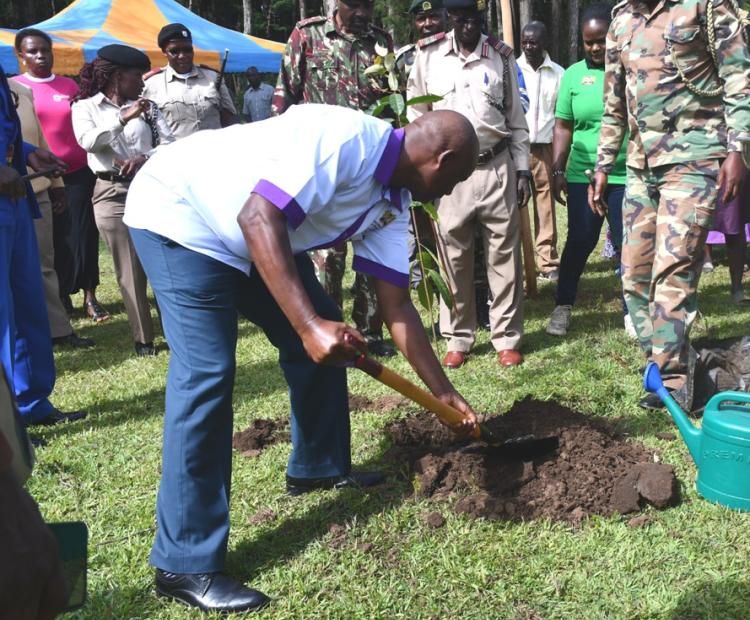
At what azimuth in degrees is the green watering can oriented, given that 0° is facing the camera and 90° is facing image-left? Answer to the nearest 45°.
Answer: approximately 90°

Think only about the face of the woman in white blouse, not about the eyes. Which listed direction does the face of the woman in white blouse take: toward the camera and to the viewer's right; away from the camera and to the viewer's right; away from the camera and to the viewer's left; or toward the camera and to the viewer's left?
toward the camera and to the viewer's right

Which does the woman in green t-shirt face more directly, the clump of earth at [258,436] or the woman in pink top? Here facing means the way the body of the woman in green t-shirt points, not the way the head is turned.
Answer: the clump of earth

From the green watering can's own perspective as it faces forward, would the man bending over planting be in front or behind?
in front

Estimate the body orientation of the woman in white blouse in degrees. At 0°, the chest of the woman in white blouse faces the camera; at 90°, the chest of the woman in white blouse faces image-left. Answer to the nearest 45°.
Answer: approximately 315°

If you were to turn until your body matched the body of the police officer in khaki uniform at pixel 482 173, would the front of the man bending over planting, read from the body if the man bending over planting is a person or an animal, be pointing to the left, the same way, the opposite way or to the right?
to the left

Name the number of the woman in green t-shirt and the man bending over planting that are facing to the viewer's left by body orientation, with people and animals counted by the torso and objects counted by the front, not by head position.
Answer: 0

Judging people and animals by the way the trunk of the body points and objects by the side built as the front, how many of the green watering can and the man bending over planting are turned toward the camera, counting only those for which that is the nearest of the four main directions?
0

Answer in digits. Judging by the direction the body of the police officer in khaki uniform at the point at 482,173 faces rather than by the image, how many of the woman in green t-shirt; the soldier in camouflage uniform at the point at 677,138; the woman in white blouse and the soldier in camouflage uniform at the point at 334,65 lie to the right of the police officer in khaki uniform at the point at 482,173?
2

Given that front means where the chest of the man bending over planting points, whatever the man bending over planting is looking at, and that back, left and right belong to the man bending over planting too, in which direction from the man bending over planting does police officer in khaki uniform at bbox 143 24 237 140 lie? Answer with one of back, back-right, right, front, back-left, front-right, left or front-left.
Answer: left

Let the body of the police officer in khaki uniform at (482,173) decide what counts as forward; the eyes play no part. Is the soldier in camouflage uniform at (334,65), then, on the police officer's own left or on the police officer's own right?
on the police officer's own right

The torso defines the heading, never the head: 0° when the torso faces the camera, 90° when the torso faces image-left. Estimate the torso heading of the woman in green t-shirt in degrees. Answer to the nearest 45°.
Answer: approximately 0°

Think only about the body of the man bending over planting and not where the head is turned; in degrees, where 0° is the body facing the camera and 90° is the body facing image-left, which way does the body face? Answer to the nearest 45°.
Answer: approximately 270°
